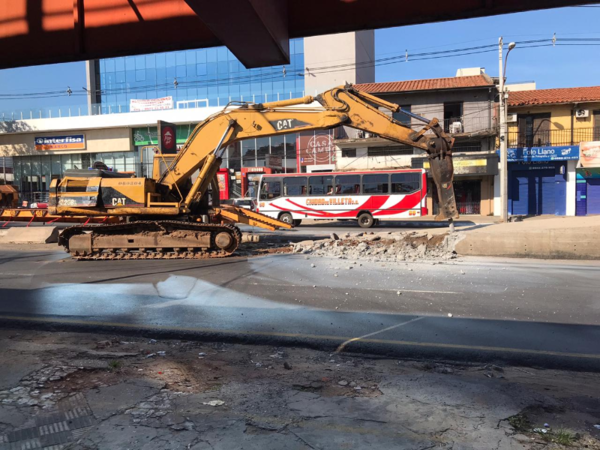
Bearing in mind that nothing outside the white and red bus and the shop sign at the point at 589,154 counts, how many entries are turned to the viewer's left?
1

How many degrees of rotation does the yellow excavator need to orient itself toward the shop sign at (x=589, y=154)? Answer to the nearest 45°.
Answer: approximately 45° to its left

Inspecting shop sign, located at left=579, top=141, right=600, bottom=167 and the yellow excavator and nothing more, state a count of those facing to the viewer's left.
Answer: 0

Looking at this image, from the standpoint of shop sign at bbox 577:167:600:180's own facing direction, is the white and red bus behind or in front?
in front

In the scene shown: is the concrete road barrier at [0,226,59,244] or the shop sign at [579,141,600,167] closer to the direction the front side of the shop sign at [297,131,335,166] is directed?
the concrete road barrier

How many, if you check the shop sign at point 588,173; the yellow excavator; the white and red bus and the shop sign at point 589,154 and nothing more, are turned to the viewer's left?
1

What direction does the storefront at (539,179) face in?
toward the camera

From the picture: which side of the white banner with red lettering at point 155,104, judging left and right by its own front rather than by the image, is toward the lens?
front

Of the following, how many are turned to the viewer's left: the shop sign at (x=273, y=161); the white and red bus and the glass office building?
1

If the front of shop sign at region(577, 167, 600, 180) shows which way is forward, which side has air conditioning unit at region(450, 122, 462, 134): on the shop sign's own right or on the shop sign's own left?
on the shop sign's own right

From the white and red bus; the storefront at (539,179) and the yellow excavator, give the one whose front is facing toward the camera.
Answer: the storefront

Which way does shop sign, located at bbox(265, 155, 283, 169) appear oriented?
toward the camera

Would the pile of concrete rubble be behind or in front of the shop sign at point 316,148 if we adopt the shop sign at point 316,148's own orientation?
in front

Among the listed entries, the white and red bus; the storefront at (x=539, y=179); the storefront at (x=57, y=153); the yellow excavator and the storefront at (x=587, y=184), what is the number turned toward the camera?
3

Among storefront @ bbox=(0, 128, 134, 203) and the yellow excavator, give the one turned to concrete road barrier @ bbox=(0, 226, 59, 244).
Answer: the storefront

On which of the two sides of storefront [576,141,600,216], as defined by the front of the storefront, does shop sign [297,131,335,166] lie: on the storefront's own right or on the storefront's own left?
on the storefront's own right

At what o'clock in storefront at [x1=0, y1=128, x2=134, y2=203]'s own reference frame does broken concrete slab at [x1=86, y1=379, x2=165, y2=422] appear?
The broken concrete slab is roughly at 12 o'clock from the storefront.
